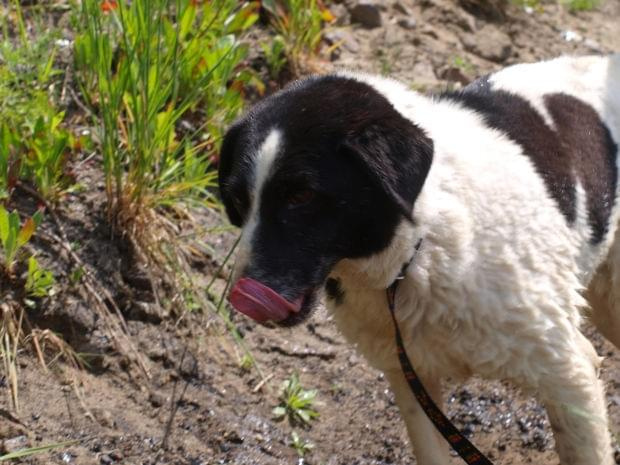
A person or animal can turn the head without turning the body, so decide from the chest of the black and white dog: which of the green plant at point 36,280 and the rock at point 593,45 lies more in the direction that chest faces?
the green plant

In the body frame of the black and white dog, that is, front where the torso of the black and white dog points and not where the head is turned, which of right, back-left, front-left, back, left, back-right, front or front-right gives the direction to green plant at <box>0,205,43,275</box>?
front-right

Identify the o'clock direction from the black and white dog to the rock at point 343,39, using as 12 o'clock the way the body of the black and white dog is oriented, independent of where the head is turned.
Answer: The rock is roughly at 4 o'clock from the black and white dog.

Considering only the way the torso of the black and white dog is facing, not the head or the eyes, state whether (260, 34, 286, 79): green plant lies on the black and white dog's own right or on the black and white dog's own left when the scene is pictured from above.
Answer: on the black and white dog's own right

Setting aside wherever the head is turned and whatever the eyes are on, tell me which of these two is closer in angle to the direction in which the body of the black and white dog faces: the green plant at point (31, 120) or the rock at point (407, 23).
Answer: the green plant

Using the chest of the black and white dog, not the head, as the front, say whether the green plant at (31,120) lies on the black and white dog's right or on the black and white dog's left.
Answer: on the black and white dog's right

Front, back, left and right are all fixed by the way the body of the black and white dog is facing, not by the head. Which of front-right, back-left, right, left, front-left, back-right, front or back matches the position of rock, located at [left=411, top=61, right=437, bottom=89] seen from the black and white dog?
back-right

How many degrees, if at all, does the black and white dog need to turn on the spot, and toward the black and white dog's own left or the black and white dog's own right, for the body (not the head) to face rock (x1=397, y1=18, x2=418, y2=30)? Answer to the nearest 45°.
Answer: approximately 135° to the black and white dog's own right

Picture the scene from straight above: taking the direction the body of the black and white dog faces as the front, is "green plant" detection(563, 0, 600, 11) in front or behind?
behind

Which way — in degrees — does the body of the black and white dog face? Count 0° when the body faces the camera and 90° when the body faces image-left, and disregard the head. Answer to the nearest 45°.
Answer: approximately 45°

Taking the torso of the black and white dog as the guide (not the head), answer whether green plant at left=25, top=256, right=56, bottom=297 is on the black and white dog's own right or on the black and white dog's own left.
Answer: on the black and white dog's own right

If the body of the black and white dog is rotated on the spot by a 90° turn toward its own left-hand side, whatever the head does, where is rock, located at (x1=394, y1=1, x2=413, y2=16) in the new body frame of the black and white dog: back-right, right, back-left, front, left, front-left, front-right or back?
back-left

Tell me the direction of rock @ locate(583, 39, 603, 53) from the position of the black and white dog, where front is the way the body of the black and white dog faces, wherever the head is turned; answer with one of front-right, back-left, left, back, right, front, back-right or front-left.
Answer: back-right
